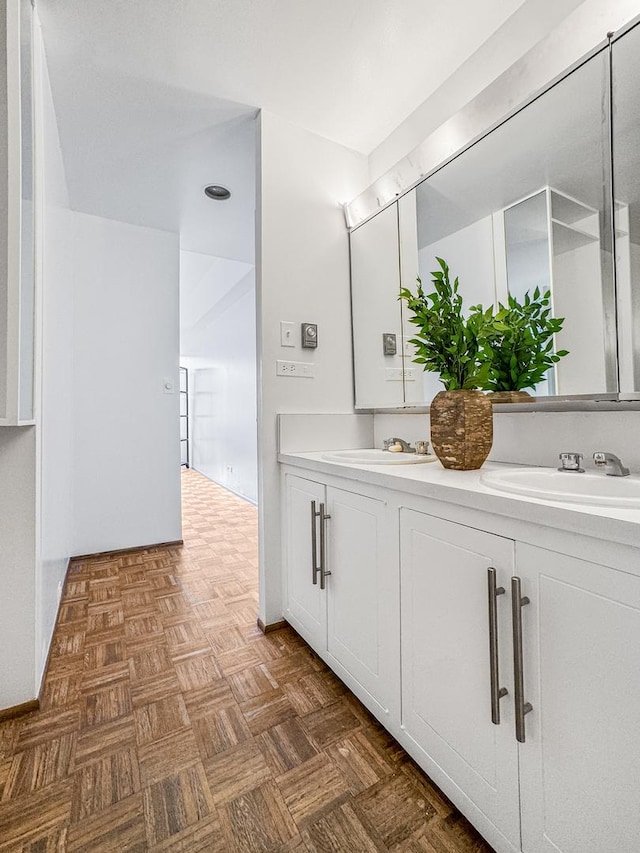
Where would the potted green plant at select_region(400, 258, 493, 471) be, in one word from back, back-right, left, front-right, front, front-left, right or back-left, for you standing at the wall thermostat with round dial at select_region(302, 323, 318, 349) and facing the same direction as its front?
front

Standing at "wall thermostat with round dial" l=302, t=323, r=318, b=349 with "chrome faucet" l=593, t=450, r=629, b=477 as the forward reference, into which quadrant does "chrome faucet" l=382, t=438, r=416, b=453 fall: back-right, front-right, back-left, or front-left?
front-left

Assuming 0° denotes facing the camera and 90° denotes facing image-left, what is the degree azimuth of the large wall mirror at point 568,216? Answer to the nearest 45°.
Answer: approximately 45°

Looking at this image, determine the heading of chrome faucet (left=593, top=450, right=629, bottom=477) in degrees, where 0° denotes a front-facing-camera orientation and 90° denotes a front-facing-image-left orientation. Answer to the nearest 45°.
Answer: approximately 45°

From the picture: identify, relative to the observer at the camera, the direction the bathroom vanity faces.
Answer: facing the viewer and to the left of the viewer

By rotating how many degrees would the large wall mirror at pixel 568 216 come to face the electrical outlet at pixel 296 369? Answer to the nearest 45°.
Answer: approximately 45° to its right

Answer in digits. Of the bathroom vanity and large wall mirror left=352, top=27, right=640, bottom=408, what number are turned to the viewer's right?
0

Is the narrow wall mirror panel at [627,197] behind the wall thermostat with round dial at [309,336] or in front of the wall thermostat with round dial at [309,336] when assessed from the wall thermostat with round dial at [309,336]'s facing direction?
in front
